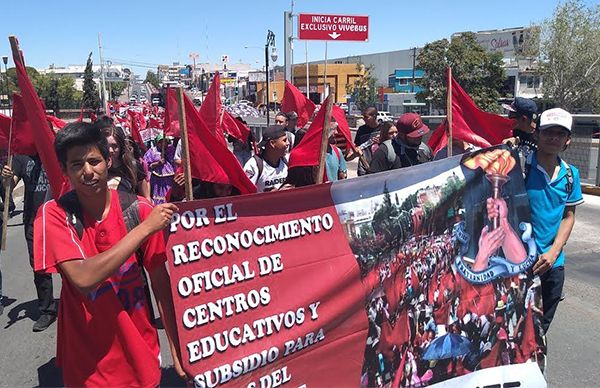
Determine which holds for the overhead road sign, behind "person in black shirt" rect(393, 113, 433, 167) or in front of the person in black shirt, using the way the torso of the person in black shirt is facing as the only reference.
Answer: behind

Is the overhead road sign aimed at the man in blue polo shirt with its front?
yes

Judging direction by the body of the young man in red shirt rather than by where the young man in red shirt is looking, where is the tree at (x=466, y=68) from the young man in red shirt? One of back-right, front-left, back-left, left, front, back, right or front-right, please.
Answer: back-left

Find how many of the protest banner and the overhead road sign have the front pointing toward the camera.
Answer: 2

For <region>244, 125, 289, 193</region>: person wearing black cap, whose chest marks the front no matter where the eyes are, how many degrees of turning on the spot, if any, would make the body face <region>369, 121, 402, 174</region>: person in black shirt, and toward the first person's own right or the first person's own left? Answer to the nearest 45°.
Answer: approximately 45° to the first person's own left

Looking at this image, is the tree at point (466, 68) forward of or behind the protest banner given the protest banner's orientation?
behind

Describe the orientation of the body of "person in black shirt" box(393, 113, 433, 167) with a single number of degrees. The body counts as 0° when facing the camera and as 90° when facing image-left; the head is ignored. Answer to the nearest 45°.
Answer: approximately 315°
